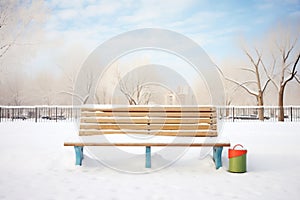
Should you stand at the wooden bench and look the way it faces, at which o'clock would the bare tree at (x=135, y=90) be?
The bare tree is roughly at 6 o'clock from the wooden bench.

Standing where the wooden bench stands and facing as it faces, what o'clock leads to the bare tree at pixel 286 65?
The bare tree is roughly at 7 o'clock from the wooden bench.

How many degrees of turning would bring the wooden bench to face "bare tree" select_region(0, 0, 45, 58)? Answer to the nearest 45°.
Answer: approximately 135° to its right

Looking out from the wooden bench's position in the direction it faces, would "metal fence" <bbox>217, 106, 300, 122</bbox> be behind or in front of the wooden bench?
behind

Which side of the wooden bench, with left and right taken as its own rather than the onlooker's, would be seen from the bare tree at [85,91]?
back

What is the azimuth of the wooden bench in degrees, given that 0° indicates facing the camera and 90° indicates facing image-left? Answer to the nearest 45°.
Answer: approximately 0°
